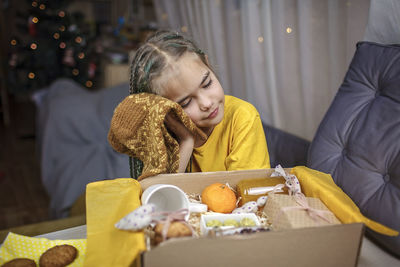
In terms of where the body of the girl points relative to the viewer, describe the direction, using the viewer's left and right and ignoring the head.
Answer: facing the viewer
